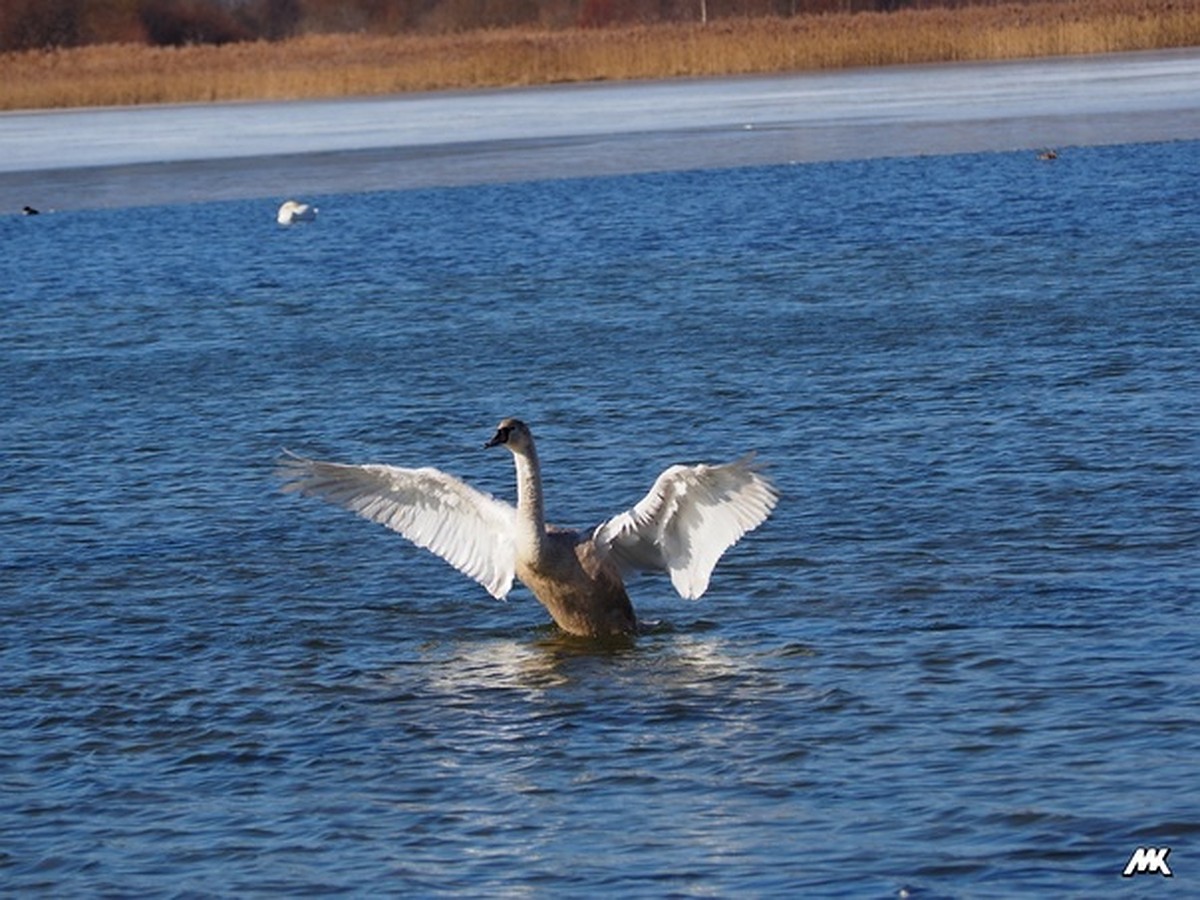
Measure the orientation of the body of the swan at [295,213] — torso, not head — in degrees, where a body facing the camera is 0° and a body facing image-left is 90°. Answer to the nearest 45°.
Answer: approximately 90°
